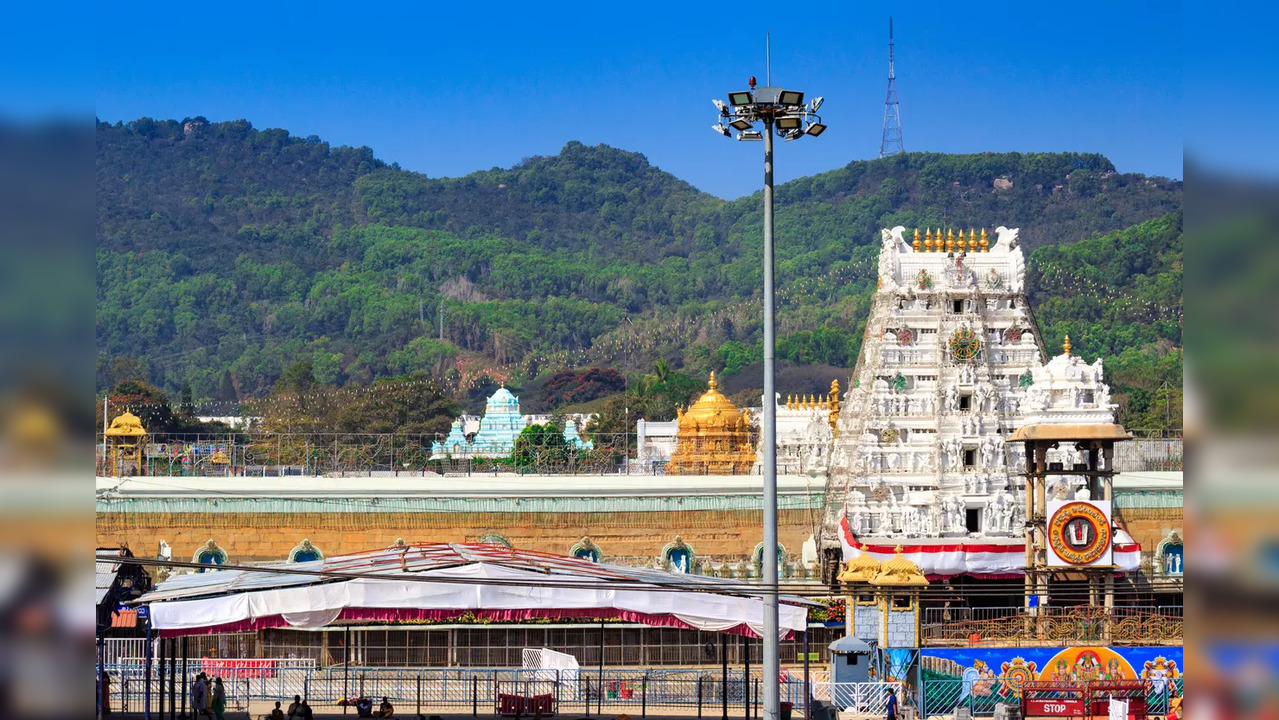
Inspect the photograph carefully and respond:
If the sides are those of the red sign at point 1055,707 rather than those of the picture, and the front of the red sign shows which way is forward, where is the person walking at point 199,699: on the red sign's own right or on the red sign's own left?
on the red sign's own right

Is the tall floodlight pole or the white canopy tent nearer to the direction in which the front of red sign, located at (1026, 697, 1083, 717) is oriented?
the tall floodlight pole

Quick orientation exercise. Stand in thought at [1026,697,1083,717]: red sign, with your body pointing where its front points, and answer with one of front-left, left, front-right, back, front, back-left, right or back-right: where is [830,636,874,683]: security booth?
right

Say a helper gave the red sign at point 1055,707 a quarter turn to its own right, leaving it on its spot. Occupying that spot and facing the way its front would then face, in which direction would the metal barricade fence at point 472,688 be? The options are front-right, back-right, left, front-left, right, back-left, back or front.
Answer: front

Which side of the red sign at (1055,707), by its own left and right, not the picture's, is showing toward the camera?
front

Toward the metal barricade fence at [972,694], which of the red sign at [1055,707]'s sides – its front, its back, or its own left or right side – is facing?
right

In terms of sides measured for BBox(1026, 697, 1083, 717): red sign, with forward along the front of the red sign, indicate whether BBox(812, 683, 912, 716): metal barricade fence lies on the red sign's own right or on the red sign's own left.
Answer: on the red sign's own right
